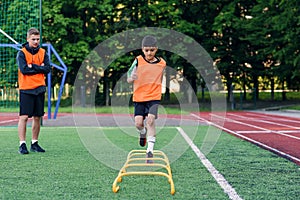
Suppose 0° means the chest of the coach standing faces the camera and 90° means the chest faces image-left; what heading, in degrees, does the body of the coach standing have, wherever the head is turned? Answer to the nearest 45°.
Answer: approximately 315°
